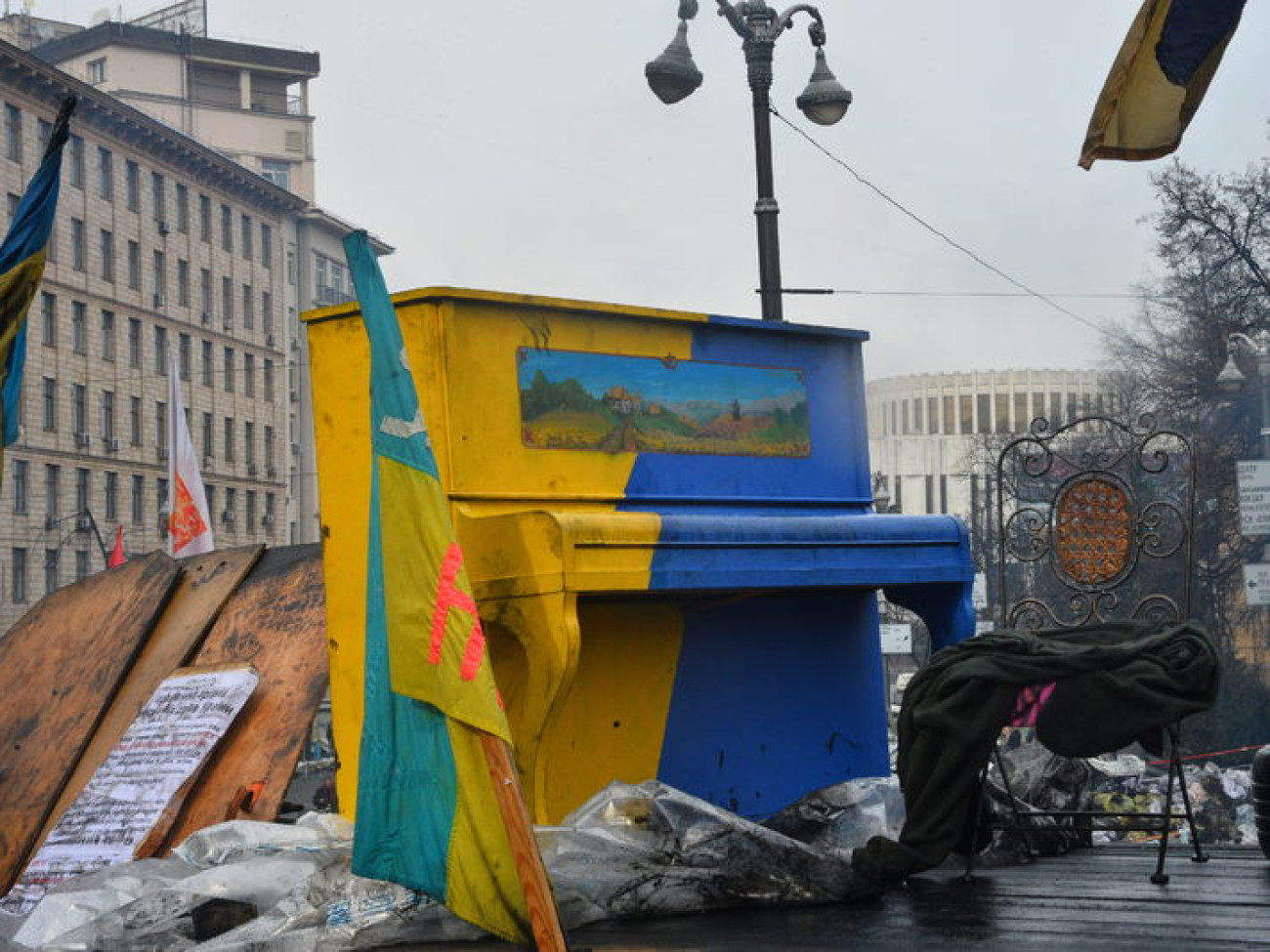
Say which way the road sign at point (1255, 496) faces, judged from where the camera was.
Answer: facing the viewer

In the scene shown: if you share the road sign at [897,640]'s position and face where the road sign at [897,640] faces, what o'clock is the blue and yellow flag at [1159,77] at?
The blue and yellow flag is roughly at 12 o'clock from the road sign.

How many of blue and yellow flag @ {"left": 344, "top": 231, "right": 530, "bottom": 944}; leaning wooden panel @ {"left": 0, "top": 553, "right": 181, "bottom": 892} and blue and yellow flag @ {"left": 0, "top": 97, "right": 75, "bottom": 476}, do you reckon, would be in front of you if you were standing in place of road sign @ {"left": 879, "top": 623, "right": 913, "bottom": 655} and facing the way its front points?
3

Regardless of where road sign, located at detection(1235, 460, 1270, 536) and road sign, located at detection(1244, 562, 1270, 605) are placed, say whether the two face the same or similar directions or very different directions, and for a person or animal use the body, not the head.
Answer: same or similar directions

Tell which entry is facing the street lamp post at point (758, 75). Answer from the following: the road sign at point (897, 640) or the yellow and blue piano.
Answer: the road sign

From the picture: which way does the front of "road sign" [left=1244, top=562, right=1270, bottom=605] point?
toward the camera

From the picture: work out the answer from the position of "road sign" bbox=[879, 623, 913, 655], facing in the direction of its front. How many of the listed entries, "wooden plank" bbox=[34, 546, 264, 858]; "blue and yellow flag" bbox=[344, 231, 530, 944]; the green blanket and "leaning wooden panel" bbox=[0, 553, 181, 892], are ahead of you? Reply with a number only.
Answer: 4

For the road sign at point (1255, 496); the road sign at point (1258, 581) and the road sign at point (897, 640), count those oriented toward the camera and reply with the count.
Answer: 3

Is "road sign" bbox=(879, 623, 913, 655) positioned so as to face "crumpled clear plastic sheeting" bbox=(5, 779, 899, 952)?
yes

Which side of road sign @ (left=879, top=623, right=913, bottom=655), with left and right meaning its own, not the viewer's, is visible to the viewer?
front

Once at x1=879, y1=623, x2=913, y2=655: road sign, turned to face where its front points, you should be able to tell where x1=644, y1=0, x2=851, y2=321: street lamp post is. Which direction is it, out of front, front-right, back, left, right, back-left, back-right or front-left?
front

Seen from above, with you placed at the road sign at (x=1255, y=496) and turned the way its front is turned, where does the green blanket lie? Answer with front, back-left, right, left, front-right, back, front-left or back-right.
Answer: front

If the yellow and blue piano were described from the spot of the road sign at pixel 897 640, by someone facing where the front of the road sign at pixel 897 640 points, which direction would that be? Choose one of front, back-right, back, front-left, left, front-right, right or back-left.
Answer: front

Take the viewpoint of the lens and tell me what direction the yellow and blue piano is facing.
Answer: facing the viewer and to the right of the viewer
